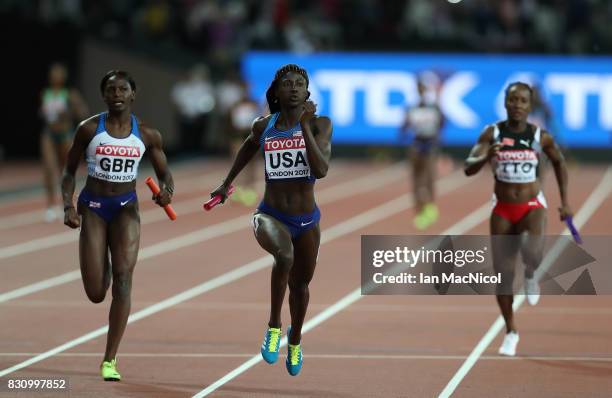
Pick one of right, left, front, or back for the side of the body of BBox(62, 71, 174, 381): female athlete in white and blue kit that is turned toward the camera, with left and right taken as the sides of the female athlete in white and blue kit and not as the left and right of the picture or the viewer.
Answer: front

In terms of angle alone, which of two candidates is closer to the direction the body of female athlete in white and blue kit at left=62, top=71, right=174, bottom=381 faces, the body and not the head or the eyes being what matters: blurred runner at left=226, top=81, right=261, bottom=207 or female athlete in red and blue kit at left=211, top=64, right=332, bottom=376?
the female athlete in red and blue kit

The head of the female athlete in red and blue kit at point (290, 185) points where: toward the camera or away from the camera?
toward the camera

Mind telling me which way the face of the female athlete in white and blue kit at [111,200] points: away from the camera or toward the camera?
toward the camera

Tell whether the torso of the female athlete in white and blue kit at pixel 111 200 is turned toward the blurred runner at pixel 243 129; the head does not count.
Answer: no

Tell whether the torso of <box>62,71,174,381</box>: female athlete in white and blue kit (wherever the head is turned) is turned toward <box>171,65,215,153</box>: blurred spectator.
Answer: no

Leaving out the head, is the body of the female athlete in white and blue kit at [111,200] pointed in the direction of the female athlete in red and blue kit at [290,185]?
no

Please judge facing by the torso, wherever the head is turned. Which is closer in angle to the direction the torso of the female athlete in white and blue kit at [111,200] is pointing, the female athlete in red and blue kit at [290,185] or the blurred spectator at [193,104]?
the female athlete in red and blue kit
